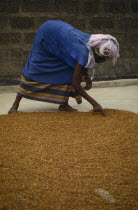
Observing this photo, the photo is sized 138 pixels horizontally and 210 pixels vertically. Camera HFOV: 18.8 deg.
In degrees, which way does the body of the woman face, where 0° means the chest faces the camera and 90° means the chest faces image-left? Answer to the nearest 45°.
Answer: approximately 270°
